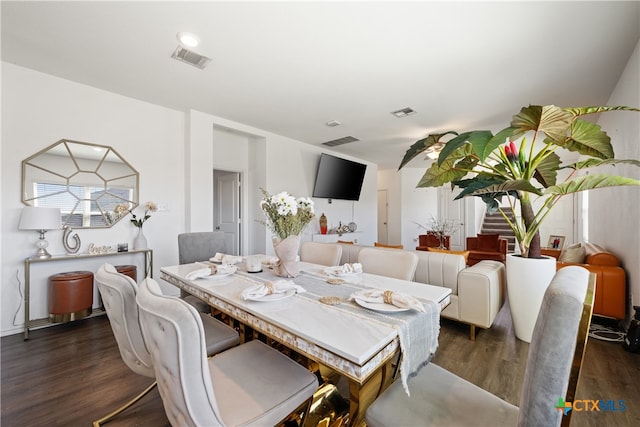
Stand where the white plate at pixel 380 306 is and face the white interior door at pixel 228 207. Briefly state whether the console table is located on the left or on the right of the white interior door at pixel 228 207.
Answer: left

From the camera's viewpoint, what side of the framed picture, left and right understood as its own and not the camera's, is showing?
front

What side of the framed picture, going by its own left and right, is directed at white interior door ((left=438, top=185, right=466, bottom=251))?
right

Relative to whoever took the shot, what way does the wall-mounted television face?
facing the viewer and to the right of the viewer

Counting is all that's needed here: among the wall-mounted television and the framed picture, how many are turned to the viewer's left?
0

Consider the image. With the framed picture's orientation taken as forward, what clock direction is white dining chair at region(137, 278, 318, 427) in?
The white dining chair is roughly at 12 o'clock from the framed picture.

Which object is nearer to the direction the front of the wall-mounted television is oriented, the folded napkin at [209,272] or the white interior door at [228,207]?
the folded napkin

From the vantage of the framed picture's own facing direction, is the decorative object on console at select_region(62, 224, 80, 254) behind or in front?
in front
